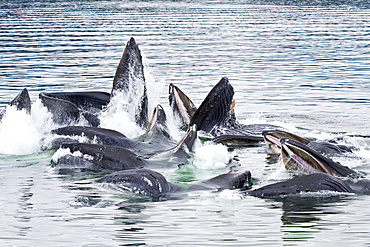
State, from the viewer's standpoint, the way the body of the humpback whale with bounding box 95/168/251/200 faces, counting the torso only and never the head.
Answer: to the viewer's left

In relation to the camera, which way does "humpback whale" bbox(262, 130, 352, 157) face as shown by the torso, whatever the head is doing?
to the viewer's left

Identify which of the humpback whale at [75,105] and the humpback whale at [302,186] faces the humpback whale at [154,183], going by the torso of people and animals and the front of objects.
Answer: the humpback whale at [302,186]

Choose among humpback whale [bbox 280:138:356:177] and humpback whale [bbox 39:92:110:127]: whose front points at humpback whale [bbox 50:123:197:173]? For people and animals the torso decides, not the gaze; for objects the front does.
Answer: humpback whale [bbox 280:138:356:177]

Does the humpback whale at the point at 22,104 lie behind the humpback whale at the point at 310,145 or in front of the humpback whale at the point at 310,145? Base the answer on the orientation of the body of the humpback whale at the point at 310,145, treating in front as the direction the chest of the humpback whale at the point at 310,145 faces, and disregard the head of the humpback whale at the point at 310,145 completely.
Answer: in front

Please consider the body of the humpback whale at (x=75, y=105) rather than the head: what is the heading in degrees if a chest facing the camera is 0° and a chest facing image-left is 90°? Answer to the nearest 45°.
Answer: approximately 90°

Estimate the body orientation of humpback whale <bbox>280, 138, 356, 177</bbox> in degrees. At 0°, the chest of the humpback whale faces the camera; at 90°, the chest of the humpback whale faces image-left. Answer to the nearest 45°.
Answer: approximately 90°
